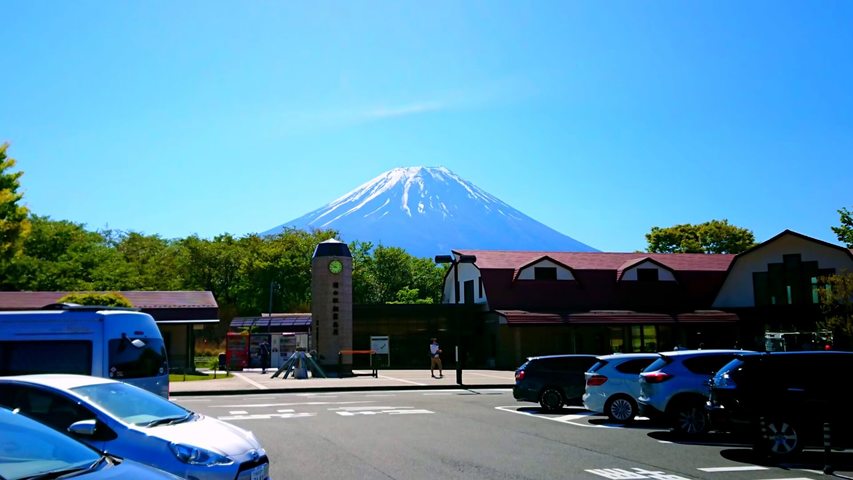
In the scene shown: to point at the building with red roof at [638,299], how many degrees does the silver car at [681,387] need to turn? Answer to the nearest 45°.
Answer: approximately 45° to its left

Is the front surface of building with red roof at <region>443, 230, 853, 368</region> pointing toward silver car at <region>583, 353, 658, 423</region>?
yes

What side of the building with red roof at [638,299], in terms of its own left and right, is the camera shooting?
front

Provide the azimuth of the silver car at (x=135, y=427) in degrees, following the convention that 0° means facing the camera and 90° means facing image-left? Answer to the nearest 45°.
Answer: approximately 315°

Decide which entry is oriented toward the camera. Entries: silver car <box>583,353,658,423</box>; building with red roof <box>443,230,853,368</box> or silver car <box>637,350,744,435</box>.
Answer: the building with red roof

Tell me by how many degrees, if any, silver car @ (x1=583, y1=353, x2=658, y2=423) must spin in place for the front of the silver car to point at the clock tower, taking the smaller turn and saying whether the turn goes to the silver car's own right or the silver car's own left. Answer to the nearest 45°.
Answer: approximately 90° to the silver car's own left

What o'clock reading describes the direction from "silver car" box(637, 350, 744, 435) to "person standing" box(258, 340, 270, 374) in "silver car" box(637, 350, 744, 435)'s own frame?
The person standing is roughly at 9 o'clock from the silver car.

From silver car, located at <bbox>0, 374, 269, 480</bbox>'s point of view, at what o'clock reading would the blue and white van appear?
The blue and white van is roughly at 7 o'clock from the silver car.

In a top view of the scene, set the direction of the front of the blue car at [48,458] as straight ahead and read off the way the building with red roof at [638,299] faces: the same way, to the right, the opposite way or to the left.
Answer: to the right

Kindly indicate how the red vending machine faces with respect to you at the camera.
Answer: facing the viewer

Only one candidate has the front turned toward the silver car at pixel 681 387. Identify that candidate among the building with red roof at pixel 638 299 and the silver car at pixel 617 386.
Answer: the building with red roof

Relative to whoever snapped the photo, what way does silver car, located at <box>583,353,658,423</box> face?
facing away from the viewer and to the right of the viewer

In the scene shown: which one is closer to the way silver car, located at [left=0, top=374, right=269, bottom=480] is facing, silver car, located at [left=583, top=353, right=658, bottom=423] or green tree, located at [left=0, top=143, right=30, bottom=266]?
the silver car

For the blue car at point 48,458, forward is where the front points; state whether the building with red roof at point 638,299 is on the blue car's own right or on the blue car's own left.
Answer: on the blue car's own left

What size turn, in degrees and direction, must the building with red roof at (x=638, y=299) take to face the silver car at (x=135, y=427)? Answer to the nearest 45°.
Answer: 0° — it already faces it

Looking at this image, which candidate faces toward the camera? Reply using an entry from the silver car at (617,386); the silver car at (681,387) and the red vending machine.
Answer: the red vending machine
